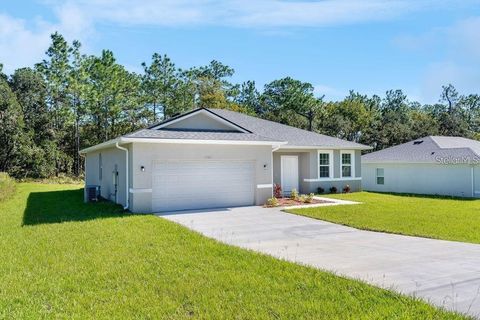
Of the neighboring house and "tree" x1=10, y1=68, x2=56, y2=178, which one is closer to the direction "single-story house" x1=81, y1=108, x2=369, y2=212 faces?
the neighboring house

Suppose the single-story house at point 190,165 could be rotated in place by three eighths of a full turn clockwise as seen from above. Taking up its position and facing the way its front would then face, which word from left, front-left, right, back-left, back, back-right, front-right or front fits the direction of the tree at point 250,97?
right

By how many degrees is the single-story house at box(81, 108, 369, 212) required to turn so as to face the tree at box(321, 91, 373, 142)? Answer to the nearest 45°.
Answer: approximately 90° to its left

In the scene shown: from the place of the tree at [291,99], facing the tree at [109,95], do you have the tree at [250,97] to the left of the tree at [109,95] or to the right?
right

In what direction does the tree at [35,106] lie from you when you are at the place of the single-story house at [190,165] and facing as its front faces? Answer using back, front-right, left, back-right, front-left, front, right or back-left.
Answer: back

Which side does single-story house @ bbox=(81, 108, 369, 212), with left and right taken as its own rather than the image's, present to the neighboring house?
left

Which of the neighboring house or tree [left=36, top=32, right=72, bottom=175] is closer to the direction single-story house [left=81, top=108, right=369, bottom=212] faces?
the neighboring house

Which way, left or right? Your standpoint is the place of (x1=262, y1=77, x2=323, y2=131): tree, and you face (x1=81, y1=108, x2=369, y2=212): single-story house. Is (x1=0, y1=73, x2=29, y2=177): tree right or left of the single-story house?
right

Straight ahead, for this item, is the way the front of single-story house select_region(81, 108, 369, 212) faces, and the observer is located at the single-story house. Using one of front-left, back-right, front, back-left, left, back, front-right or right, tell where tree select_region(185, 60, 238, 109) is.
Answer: back-left

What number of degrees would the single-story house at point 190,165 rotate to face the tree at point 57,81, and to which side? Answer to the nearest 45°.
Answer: approximately 180°

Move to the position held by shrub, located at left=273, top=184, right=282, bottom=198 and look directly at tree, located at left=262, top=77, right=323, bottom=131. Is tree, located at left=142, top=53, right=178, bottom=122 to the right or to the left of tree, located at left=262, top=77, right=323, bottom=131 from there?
left

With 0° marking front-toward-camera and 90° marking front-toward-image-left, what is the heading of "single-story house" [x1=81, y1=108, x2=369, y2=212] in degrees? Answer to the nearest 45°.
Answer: approximately 315°
